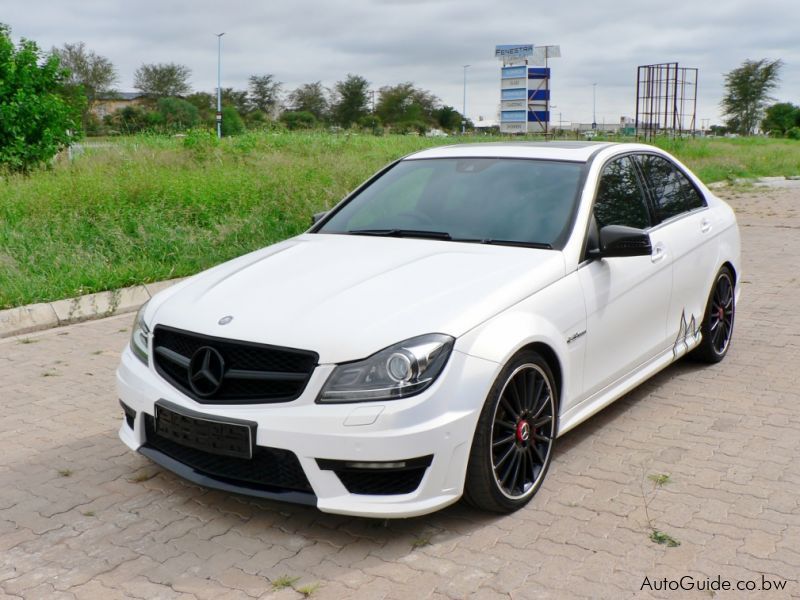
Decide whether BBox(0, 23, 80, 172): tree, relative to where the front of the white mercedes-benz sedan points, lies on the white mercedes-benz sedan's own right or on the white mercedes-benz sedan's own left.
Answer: on the white mercedes-benz sedan's own right

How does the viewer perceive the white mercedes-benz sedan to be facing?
facing the viewer and to the left of the viewer

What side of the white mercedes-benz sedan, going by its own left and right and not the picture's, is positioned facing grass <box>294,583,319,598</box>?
front

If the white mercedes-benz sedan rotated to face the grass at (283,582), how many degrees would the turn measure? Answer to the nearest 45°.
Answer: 0° — it already faces it
